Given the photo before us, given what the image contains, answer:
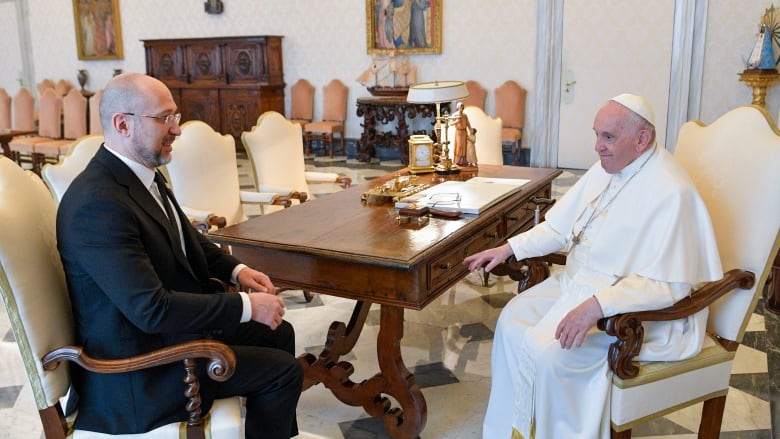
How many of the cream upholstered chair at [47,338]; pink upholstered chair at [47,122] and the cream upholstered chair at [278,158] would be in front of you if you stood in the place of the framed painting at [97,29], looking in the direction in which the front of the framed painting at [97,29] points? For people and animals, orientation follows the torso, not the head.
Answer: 3

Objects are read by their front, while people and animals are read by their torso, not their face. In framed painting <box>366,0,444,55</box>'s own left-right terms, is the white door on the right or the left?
on its left

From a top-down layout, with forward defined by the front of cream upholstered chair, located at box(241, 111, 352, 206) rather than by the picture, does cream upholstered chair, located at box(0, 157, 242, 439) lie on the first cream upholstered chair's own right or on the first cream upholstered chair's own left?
on the first cream upholstered chair's own right

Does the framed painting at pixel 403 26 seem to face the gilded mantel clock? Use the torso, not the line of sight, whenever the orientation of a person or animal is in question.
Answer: yes

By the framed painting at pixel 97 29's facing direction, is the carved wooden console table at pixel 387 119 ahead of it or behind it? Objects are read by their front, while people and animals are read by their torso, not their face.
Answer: ahead

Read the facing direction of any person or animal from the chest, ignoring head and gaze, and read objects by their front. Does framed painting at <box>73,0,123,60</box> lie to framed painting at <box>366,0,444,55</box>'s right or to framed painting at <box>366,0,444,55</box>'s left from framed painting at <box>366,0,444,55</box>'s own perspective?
on its right

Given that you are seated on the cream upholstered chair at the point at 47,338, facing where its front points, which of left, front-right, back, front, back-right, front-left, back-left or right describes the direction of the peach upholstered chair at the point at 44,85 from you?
left

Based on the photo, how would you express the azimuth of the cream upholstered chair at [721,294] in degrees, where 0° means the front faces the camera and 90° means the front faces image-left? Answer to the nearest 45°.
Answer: approximately 45°

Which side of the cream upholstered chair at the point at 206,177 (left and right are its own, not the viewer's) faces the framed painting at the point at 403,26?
left

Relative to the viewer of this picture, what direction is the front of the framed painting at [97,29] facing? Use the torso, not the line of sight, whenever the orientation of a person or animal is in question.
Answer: facing the viewer

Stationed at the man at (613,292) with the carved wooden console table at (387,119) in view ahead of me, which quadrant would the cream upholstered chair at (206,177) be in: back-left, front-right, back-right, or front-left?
front-left

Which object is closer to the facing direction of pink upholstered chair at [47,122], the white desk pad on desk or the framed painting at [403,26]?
the white desk pad on desk

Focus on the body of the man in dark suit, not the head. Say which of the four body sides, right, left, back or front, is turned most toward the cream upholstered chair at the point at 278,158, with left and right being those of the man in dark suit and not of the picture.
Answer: left

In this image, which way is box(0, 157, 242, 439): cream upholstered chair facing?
to the viewer's right

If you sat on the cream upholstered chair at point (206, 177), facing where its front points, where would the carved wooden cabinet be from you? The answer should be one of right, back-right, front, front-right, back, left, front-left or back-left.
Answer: back-left

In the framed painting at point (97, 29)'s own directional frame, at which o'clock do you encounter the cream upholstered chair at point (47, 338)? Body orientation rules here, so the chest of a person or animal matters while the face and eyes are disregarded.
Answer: The cream upholstered chair is roughly at 12 o'clock from the framed painting.

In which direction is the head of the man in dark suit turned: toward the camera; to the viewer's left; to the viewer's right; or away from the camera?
to the viewer's right

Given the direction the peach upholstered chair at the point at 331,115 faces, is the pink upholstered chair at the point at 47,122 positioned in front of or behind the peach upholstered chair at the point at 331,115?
in front
